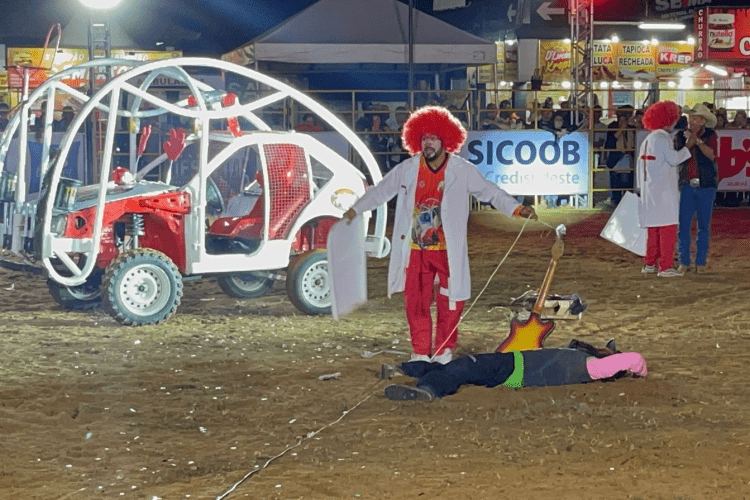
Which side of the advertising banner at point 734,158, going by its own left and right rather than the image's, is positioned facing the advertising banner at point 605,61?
back

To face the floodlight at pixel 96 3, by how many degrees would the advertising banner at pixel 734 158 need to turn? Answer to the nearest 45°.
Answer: approximately 45° to its right

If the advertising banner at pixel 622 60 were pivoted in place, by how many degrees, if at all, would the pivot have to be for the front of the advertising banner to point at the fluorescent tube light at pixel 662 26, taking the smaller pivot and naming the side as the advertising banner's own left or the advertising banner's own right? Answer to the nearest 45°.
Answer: approximately 135° to the advertising banner's own left

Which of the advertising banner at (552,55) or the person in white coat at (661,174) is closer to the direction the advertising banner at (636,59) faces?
the person in white coat

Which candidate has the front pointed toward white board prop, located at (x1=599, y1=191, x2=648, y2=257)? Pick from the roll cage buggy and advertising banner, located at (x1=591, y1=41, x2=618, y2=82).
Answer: the advertising banner

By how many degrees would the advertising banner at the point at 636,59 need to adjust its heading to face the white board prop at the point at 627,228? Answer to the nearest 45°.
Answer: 0° — it already faces it

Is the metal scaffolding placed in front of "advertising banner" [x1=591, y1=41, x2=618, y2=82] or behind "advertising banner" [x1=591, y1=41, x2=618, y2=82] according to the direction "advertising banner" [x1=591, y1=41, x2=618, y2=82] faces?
in front

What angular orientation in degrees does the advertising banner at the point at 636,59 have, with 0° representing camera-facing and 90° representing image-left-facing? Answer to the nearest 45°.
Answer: approximately 0°
